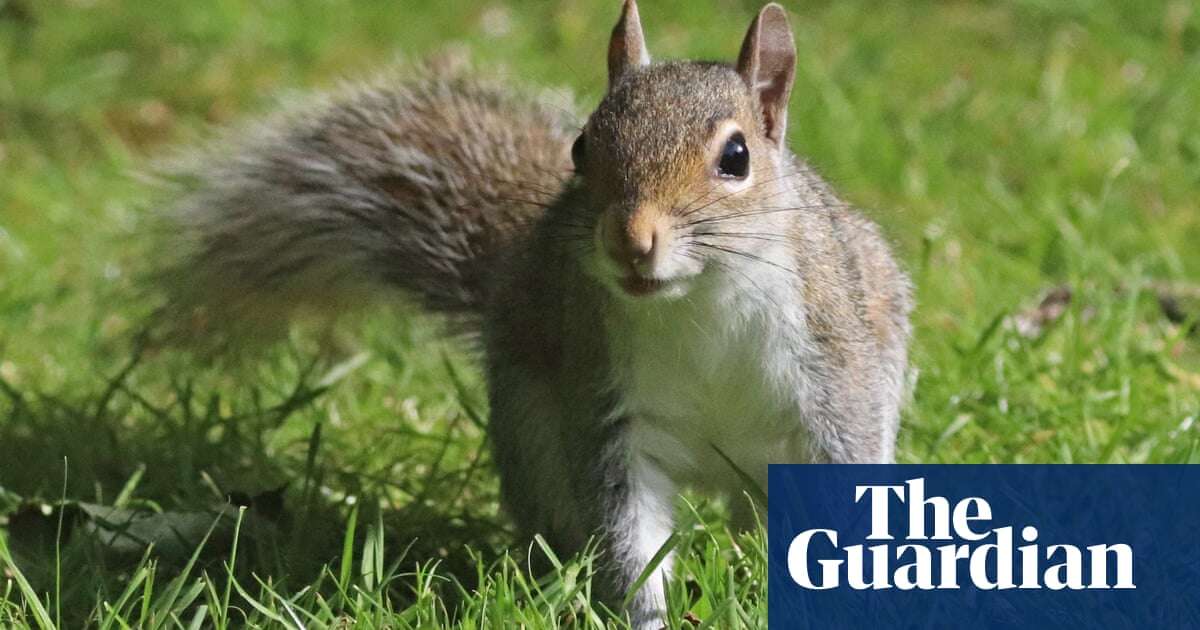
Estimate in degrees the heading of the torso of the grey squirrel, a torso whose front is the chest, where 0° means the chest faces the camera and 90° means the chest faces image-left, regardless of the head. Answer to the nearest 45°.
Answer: approximately 0°
